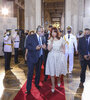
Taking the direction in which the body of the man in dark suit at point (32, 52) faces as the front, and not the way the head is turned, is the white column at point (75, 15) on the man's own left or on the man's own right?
on the man's own left

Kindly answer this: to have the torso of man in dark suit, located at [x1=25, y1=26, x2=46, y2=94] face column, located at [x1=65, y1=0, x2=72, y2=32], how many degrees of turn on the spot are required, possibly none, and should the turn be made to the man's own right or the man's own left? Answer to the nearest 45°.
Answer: approximately 135° to the man's own left

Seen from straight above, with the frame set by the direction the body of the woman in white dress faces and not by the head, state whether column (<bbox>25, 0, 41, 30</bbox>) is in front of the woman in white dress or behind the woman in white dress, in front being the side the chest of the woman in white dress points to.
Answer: behind

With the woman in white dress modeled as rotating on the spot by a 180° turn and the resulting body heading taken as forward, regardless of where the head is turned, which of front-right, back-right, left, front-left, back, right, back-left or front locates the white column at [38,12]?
front

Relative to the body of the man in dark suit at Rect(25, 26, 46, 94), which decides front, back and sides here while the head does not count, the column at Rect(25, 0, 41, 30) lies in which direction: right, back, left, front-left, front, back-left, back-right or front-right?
back-left

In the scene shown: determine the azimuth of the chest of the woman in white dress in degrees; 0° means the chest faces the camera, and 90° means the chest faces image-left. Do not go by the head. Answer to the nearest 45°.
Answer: approximately 0°

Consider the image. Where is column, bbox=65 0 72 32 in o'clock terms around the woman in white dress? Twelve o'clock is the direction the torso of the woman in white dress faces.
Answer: The column is roughly at 6 o'clock from the woman in white dress.

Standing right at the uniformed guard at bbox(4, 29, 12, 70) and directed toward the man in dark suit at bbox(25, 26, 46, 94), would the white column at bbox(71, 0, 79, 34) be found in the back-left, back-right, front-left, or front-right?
back-left

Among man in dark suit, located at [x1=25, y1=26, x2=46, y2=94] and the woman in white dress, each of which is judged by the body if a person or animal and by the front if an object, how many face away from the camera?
0

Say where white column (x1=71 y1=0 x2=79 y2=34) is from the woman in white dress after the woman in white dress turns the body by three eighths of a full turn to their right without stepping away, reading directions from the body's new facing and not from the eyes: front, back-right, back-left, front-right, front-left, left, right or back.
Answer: front-right
